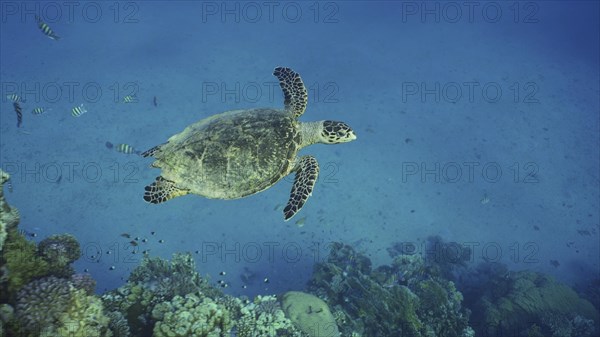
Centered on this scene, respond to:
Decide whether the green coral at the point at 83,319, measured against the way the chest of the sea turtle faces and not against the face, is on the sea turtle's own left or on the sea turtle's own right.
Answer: on the sea turtle's own right

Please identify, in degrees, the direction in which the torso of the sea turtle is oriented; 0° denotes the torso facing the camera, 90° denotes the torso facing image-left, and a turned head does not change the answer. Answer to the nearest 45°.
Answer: approximately 270°

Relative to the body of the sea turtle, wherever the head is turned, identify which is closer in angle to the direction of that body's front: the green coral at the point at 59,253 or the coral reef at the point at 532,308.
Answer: the coral reef
